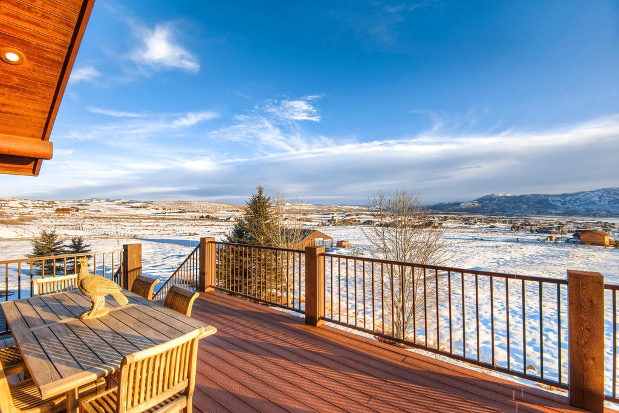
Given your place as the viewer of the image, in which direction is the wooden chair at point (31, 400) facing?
facing away from the viewer and to the right of the viewer

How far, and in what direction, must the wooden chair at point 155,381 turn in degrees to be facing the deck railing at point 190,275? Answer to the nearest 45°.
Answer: approximately 45° to its right

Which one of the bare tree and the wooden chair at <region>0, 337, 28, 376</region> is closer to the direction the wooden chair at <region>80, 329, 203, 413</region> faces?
the wooden chair

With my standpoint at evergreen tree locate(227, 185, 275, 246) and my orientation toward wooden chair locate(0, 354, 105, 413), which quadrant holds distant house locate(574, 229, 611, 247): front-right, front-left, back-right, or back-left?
back-left

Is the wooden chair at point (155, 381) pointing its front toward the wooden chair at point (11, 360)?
yes

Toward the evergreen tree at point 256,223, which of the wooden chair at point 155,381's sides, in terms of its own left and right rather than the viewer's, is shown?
right

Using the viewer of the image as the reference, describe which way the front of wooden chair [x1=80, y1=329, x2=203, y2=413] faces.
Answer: facing away from the viewer and to the left of the viewer

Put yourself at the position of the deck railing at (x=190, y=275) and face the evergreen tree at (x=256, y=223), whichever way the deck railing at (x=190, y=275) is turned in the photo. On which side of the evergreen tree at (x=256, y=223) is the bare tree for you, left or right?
right
